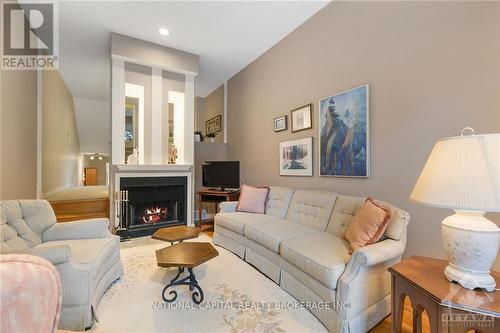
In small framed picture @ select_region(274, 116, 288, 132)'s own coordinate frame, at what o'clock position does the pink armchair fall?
The pink armchair is roughly at 11 o'clock from the small framed picture.

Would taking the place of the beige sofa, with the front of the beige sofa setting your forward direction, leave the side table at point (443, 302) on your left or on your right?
on your left

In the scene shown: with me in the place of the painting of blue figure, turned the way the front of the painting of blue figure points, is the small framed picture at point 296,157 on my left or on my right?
on my right

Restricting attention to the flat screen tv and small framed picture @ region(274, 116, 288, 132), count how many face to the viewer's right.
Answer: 0

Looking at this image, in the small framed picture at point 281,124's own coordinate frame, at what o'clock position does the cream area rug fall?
The cream area rug is roughly at 11 o'clock from the small framed picture.

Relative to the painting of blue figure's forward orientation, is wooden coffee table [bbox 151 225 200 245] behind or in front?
in front

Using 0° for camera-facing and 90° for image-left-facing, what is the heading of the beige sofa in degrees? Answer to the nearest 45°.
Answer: approximately 45°

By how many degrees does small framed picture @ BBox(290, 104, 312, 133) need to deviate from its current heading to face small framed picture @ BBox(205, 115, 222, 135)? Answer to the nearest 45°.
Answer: approximately 90° to its right

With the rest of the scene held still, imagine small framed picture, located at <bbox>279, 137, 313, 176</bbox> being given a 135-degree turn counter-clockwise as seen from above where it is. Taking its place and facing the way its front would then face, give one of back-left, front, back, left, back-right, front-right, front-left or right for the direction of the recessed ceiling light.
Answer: back

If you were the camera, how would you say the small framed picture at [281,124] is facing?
facing the viewer and to the left of the viewer

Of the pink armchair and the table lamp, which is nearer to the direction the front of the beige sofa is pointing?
the pink armchair

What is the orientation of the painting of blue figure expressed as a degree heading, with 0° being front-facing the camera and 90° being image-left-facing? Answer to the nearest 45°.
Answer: approximately 45°

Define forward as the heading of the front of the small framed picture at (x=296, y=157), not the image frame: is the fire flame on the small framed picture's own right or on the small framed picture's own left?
on the small framed picture's own right

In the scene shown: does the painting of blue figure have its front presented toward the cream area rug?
yes
